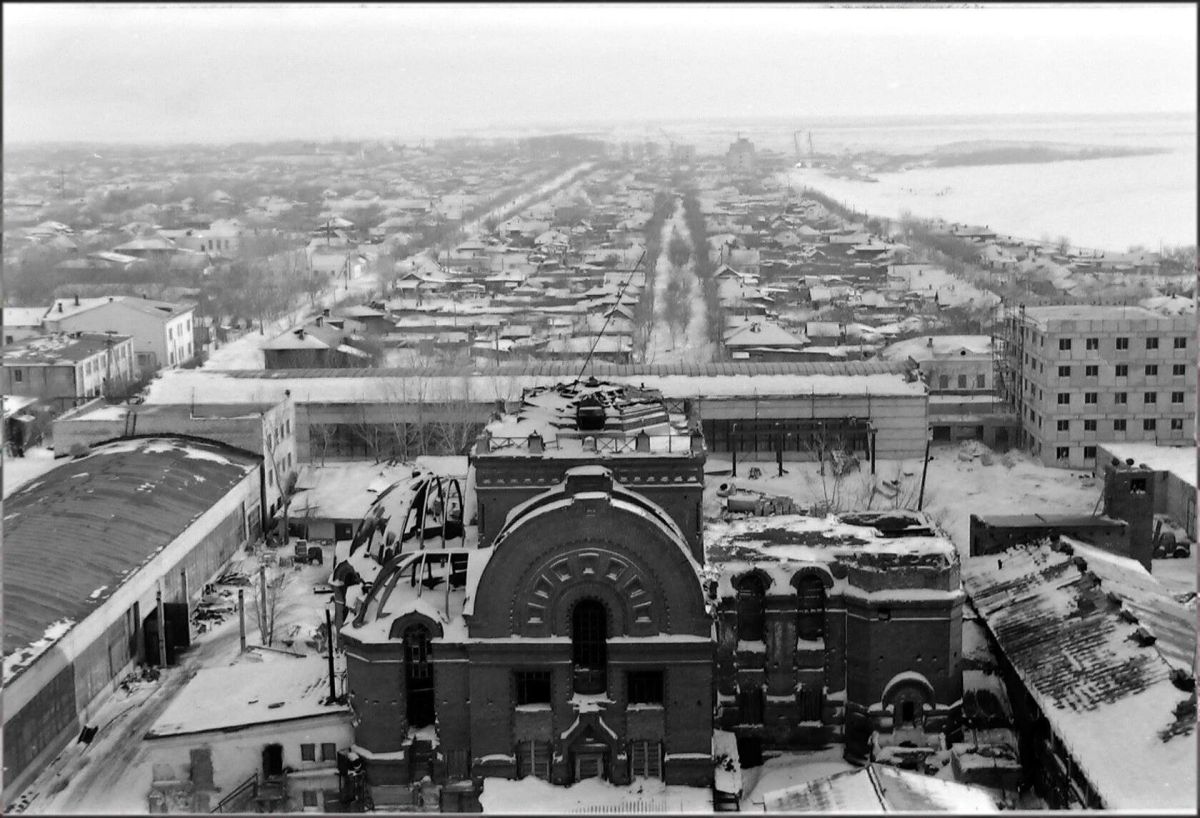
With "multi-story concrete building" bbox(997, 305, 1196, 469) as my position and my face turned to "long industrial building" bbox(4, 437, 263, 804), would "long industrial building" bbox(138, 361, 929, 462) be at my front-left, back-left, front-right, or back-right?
front-right

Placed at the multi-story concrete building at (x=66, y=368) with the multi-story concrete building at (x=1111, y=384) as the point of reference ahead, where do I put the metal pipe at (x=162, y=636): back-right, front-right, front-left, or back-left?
front-right

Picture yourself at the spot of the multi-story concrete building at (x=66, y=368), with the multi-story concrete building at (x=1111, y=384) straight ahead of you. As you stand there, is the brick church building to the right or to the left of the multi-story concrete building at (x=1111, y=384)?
right

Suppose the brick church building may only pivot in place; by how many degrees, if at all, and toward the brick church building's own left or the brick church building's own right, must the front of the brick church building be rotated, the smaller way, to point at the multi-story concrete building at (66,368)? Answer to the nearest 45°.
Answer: approximately 135° to the brick church building's own right

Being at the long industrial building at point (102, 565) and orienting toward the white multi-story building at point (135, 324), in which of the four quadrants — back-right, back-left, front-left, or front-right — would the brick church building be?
back-right

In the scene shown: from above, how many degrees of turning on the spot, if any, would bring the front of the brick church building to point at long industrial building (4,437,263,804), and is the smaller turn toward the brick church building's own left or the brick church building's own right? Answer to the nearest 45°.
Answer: approximately 135° to the brick church building's own right

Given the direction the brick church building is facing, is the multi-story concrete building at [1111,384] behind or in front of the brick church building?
behind

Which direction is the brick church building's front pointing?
toward the camera

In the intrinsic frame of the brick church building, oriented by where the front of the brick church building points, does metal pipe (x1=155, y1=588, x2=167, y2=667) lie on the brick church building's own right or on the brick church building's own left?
on the brick church building's own right

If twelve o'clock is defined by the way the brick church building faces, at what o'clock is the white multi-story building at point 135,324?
The white multi-story building is roughly at 5 o'clock from the brick church building.

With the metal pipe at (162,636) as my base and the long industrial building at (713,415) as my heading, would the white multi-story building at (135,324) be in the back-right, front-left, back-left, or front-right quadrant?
front-left

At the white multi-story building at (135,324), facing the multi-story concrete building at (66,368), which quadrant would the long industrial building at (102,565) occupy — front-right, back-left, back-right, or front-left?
front-left

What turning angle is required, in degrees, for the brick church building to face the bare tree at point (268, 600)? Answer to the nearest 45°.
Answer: approximately 135° to its right

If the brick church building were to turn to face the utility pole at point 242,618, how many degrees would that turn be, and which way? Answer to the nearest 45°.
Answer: approximately 135° to its right

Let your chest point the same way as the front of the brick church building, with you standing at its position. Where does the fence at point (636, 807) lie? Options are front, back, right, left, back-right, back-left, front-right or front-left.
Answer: front
